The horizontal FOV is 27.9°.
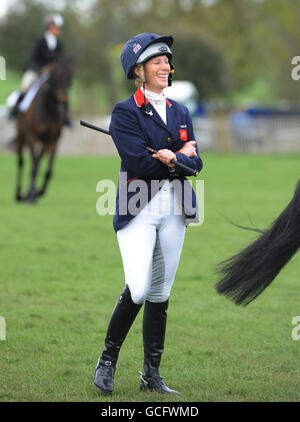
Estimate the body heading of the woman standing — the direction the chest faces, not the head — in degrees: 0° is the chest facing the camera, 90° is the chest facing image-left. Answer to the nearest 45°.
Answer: approximately 315°

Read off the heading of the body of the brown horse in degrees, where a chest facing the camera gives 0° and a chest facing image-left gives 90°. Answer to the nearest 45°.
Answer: approximately 315°

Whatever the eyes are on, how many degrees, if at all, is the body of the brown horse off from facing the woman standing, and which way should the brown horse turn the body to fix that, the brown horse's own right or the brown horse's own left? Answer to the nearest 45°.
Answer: approximately 45° to the brown horse's own right

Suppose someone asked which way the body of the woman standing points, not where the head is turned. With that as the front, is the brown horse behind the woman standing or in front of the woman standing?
behind
